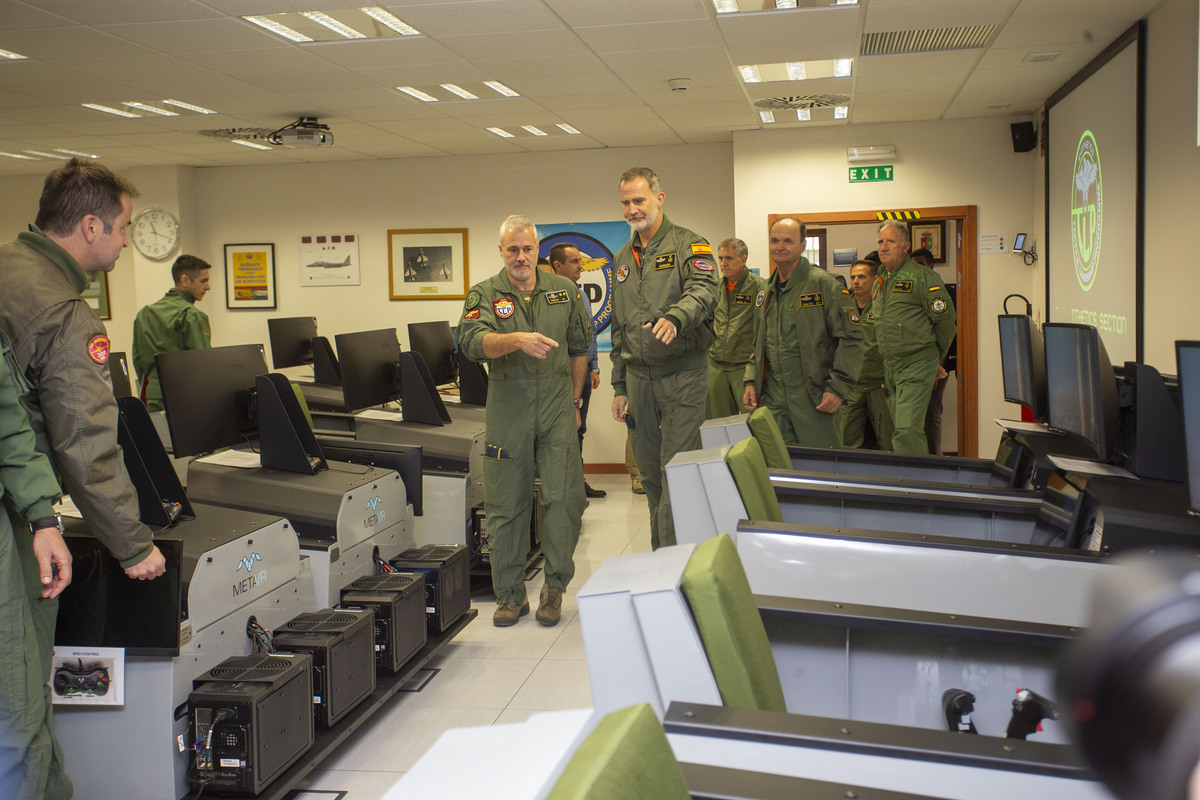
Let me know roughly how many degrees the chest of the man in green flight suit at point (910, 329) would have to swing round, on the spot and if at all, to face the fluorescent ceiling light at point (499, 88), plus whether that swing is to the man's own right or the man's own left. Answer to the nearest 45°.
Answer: approximately 45° to the man's own right

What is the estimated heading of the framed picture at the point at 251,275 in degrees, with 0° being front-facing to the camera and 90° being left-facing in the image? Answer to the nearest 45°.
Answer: approximately 0°

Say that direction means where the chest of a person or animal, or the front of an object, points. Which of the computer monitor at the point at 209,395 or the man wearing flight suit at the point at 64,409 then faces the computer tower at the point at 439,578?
the man wearing flight suit

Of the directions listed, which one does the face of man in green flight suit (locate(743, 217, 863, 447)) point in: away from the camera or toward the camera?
toward the camera

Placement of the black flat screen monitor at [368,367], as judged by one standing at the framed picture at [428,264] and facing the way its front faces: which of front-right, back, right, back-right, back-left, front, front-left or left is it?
front

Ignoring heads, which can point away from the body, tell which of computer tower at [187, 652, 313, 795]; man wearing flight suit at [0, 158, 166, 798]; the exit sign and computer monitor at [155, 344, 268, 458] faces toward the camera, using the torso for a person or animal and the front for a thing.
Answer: the exit sign

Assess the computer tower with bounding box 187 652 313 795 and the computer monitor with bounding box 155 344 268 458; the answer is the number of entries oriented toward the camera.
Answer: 0

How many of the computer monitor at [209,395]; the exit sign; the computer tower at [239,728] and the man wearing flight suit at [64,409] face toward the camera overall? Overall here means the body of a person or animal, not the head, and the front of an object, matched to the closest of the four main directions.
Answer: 1

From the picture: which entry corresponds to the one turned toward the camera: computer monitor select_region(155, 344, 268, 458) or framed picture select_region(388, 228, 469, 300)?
the framed picture

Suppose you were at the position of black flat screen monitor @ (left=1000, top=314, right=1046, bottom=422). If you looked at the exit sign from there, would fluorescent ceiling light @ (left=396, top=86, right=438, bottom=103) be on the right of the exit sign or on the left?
left

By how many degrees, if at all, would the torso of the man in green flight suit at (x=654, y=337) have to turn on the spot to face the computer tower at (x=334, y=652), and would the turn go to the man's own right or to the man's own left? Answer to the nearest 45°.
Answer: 0° — they already face it

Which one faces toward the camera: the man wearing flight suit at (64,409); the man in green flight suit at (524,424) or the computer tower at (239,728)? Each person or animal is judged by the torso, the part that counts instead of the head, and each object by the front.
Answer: the man in green flight suit

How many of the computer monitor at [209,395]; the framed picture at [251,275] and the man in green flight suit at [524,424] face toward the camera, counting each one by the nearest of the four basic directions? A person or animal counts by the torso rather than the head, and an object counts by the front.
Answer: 2

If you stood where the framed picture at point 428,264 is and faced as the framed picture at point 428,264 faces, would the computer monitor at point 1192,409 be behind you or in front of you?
in front

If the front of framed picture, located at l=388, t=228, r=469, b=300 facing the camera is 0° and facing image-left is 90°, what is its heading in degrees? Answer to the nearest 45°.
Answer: approximately 0°

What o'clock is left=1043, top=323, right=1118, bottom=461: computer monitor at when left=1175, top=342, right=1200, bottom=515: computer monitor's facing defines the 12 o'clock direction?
left=1043, top=323, right=1118, bottom=461: computer monitor is roughly at 4 o'clock from left=1175, top=342, right=1200, bottom=515: computer monitor.

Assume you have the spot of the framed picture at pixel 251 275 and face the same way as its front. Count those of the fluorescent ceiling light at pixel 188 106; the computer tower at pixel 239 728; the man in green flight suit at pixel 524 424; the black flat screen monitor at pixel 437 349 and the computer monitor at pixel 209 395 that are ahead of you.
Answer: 5

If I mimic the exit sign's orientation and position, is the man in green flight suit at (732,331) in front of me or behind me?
in front

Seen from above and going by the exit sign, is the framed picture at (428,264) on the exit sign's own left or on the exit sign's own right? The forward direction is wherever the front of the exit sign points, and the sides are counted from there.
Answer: on the exit sign's own right
